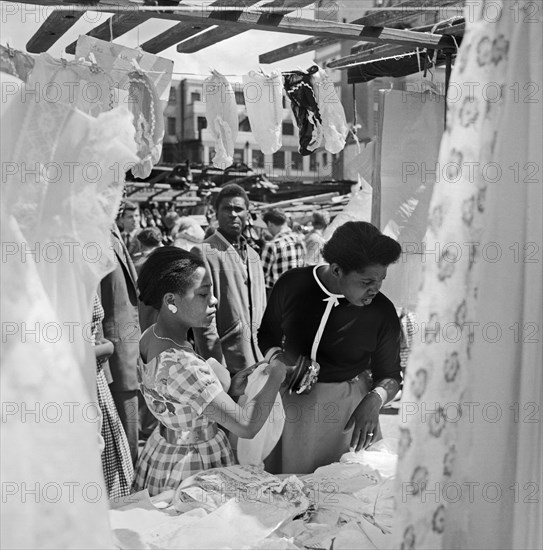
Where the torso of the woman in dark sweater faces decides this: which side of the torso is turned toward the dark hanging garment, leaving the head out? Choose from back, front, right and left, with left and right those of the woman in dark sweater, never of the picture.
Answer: back

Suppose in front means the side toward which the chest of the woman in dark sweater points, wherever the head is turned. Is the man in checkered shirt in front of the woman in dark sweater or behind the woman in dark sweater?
behind

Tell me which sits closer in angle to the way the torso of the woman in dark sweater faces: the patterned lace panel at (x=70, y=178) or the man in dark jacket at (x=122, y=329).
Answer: the patterned lace panel

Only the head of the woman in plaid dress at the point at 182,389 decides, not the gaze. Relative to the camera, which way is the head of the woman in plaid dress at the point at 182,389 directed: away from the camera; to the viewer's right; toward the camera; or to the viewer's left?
to the viewer's right

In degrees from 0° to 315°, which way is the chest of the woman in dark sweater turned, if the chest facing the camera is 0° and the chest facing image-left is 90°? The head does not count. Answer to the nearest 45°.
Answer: approximately 0°
